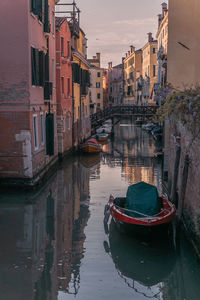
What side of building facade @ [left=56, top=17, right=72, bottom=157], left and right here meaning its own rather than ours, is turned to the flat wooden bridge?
left

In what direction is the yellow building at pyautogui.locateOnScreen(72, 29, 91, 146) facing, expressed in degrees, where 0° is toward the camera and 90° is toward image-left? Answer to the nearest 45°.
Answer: approximately 270°

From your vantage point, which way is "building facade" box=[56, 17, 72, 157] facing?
to the viewer's right

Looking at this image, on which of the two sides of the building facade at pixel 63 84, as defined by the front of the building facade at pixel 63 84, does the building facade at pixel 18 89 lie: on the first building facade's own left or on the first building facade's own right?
on the first building facade's own right

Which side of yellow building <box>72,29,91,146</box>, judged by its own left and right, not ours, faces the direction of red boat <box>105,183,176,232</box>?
right

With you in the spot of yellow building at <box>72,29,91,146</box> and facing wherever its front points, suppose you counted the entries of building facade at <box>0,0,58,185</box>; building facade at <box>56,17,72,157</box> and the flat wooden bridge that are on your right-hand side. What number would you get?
2

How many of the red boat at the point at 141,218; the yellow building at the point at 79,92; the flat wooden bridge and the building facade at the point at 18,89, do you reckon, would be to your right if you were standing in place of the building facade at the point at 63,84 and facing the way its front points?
2

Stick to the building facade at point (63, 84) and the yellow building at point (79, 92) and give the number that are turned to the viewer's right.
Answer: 2

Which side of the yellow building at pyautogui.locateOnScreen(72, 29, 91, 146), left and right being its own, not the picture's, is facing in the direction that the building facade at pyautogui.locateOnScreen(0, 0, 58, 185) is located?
right
